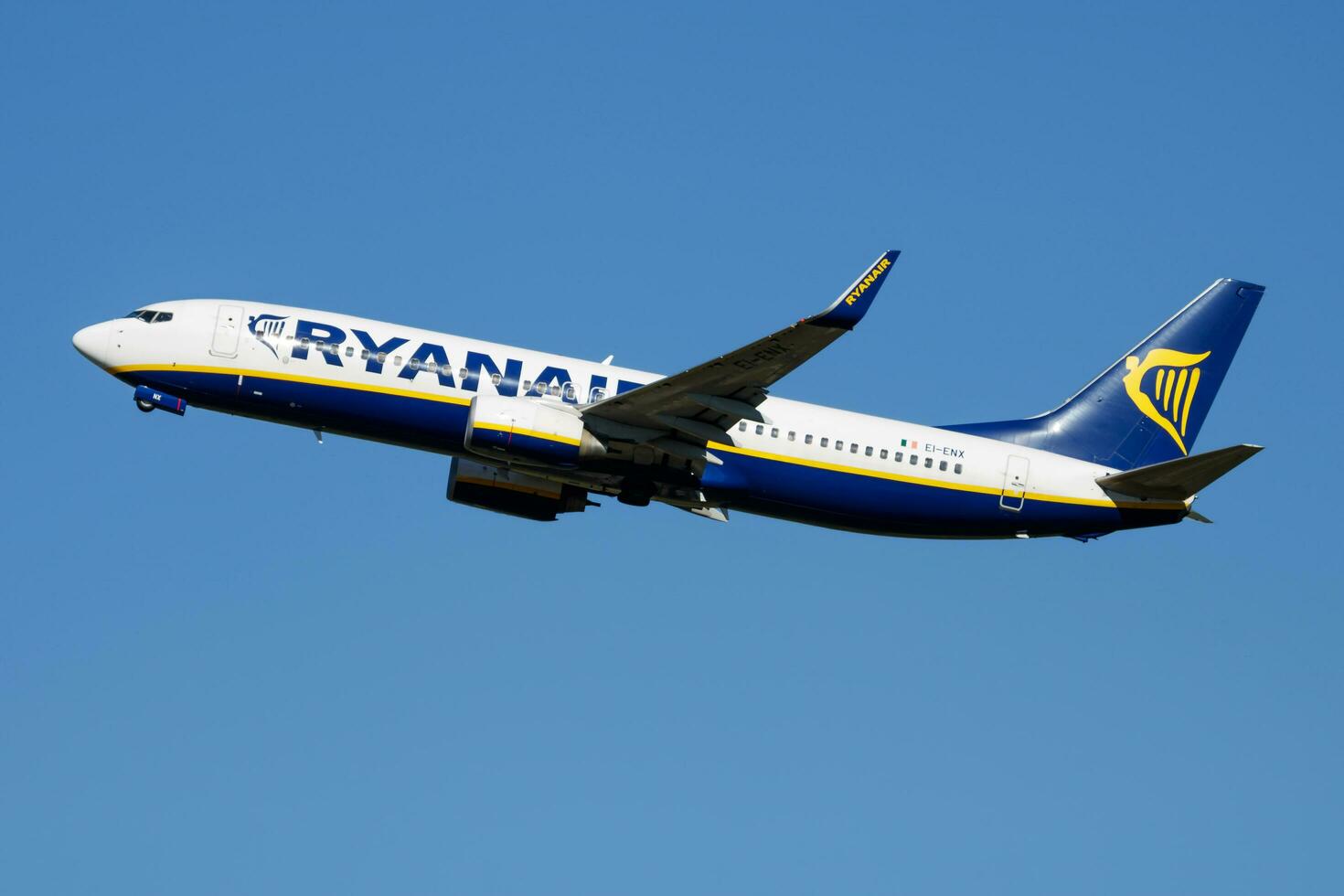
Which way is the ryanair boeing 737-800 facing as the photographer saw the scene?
facing to the left of the viewer
